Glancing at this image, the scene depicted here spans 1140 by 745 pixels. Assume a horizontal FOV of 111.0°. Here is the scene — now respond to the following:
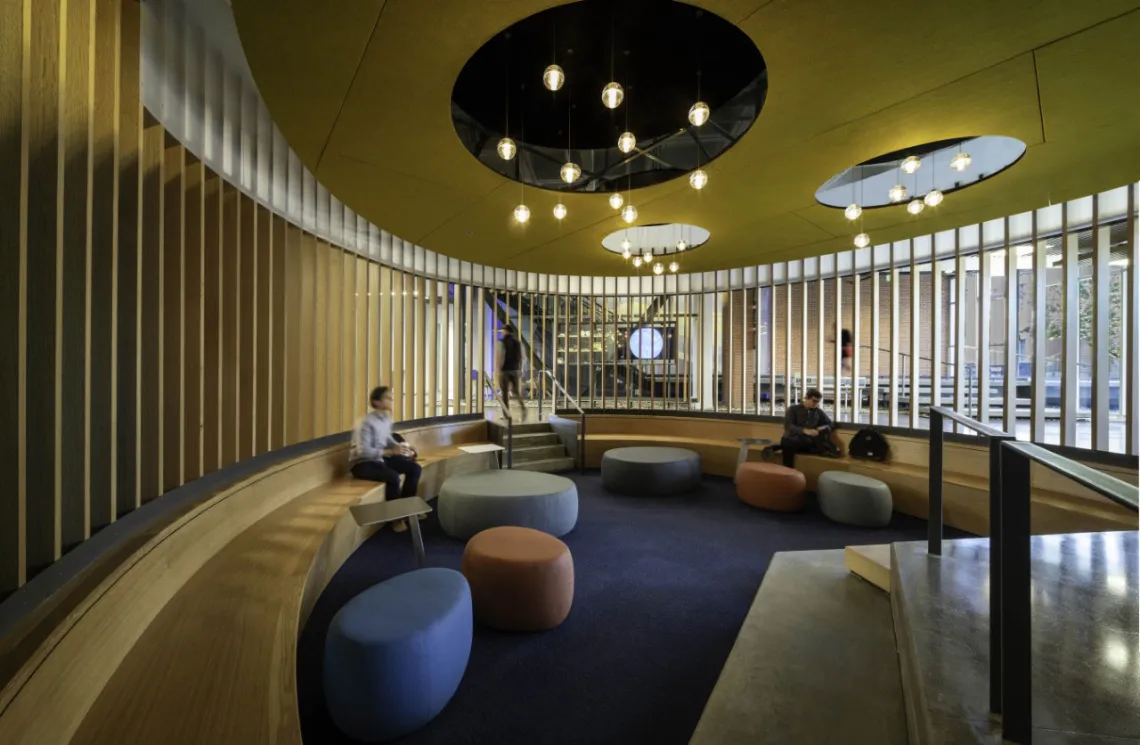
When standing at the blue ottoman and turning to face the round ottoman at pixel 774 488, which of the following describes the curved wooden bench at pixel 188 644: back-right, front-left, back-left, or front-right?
back-left

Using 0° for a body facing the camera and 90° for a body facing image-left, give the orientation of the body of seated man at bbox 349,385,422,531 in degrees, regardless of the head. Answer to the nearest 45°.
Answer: approximately 315°

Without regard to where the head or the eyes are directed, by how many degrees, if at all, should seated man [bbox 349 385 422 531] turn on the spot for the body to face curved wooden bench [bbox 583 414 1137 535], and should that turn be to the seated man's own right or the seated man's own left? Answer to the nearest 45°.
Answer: approximately 45° to the seated man's own left

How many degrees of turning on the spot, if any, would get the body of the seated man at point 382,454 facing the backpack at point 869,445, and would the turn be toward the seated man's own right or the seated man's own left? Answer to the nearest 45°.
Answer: approximately 45° to the seated man's own left

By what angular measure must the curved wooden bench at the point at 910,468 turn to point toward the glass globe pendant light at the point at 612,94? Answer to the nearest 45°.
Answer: approximately 45° to its left

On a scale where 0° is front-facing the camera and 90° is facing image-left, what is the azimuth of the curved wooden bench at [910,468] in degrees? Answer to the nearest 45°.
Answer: approximately 45°

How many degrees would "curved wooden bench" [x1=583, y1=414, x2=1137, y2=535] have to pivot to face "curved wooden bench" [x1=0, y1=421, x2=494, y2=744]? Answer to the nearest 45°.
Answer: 0° — it already faces it

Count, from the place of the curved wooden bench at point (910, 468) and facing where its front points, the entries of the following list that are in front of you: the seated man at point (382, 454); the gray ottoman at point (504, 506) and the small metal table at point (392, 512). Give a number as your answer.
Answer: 3
